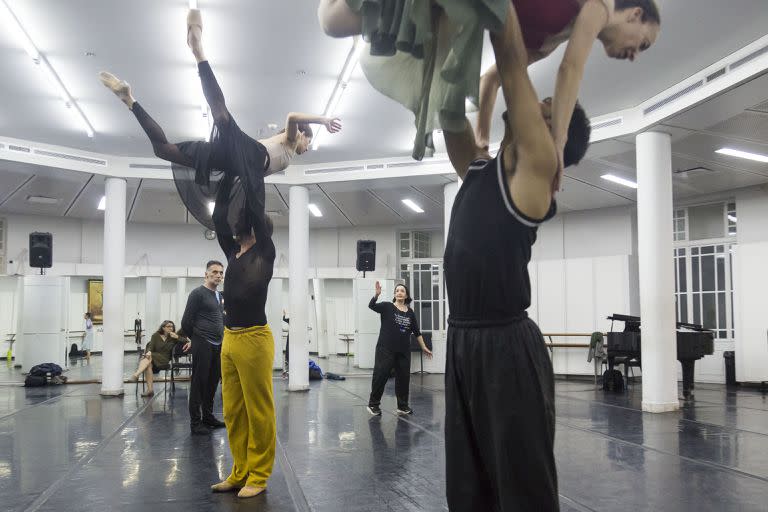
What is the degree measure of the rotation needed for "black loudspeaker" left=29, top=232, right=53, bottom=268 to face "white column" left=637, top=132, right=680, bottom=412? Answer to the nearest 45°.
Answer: approximately 45° to its left

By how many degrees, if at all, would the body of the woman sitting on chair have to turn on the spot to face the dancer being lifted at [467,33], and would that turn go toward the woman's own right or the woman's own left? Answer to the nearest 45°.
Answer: approximately 45° to the woman's own left

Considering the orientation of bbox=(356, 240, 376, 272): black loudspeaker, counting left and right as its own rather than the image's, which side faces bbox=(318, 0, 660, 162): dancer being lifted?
front

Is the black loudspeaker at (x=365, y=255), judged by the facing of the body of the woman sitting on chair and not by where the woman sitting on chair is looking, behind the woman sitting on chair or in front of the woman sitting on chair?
behind

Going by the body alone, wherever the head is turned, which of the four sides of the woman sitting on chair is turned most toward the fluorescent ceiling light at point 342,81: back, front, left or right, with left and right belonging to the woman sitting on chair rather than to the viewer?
left

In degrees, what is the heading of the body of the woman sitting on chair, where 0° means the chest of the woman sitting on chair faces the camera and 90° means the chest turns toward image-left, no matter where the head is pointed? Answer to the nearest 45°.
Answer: approximately 45°

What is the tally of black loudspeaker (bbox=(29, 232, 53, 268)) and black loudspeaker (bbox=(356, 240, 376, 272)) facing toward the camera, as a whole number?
2

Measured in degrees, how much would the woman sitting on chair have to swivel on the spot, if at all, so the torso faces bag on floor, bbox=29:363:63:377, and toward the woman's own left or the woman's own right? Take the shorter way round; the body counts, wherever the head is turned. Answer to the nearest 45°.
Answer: approximately 90° to the woman's own right

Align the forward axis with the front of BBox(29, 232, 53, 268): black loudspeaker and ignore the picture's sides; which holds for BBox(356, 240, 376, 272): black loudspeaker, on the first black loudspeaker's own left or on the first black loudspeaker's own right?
on the first black loudspeaker's own left

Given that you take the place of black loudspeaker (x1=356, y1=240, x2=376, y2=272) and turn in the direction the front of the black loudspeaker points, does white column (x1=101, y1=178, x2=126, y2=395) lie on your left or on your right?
on your right

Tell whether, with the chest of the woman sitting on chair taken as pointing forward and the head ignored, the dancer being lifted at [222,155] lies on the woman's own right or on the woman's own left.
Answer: on the woman's own left

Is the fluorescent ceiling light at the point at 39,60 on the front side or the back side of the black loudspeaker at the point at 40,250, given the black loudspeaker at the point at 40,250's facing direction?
on the front side
